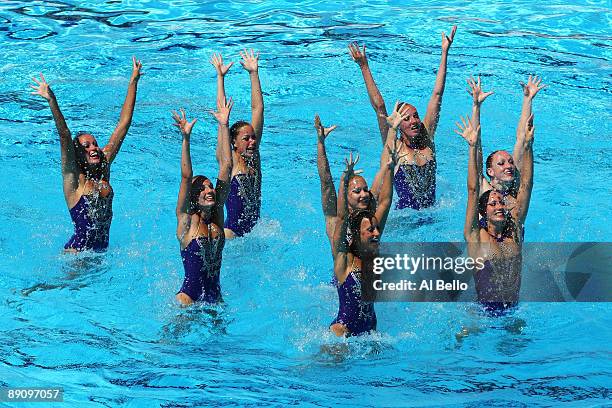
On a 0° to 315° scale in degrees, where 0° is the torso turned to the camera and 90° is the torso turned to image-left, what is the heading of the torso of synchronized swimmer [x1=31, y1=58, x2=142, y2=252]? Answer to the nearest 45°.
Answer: approximately 315°
